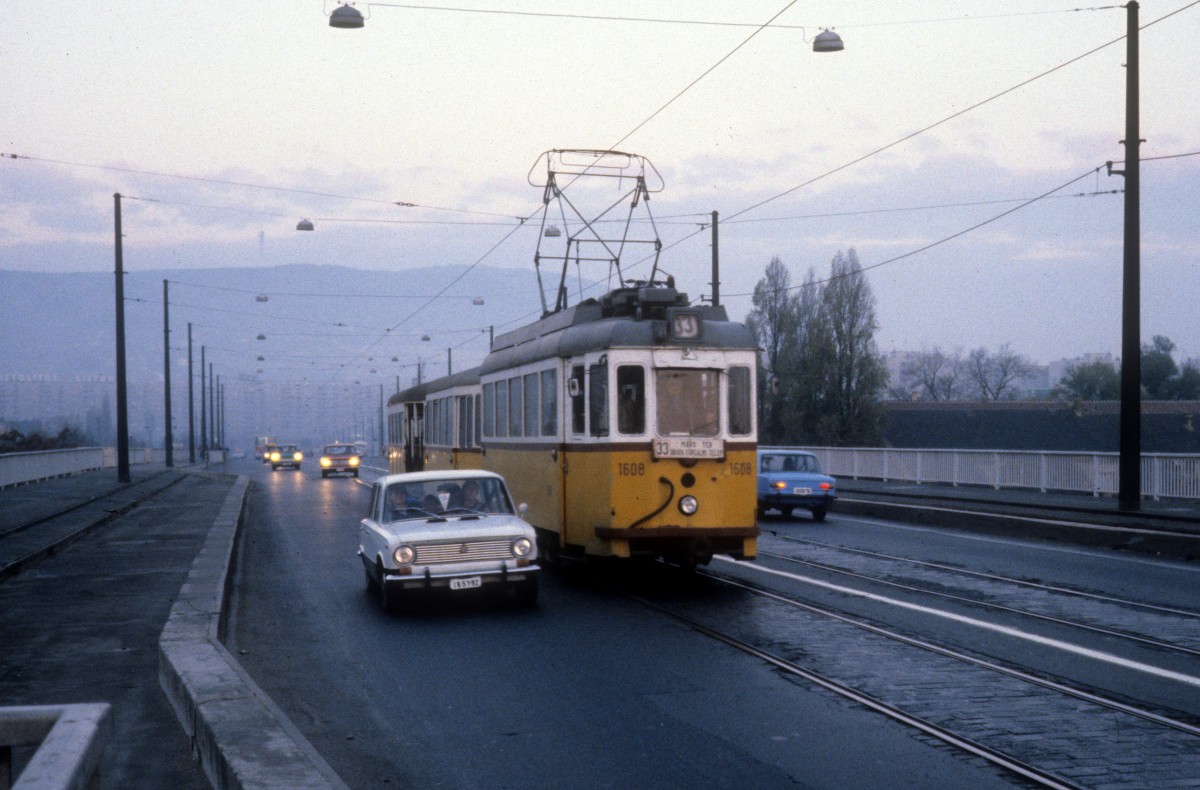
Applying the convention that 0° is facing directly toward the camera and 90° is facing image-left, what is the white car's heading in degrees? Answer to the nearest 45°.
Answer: approximately 0°

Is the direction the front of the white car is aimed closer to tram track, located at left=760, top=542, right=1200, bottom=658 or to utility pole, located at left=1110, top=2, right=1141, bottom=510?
the tram track

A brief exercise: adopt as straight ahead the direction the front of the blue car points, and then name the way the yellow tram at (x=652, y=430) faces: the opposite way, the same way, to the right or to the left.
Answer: the opposite way

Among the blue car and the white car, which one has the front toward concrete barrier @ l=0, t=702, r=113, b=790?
the white car

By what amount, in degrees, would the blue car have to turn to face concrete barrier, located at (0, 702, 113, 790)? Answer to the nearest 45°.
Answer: approximately 135° to its left

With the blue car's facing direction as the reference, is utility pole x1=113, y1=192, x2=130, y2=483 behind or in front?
in front

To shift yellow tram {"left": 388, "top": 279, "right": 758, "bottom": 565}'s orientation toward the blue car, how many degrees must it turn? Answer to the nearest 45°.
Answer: approximately 135° to its left

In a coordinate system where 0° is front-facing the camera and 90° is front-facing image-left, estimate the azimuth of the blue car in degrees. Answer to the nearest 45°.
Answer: approximately 135°

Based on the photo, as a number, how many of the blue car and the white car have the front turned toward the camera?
1
